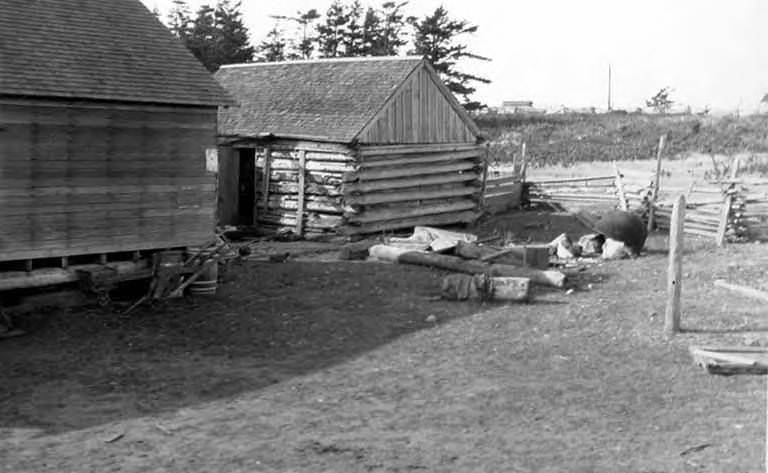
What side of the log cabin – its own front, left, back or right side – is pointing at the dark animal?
left

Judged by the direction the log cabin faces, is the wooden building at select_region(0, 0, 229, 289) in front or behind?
in front

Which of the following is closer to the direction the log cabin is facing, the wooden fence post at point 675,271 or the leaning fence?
the wooden fence post

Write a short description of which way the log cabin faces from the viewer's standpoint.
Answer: facing the viewer and to the left of the viewer

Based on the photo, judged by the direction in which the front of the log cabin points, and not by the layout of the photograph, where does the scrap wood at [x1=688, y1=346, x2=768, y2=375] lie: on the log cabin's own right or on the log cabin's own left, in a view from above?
on the log cabin's own left

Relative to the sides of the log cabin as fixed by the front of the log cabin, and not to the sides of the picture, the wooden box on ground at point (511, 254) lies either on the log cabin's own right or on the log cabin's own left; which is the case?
on the log cabin's own left

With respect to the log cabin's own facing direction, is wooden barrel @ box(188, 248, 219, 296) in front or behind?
in front

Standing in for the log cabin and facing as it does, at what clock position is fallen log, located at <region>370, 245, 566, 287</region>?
The fallen log is roughly at 10 o'clock from the log cabin.
